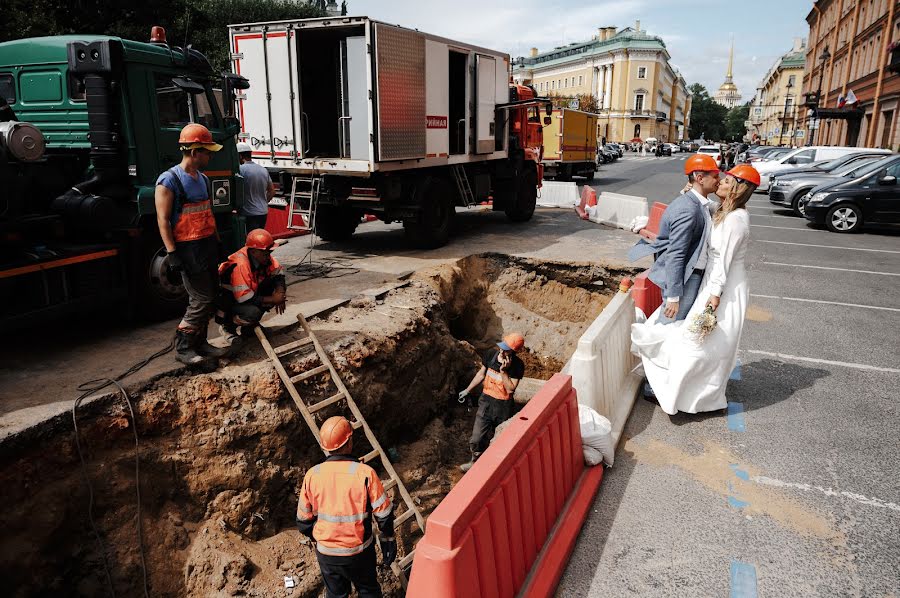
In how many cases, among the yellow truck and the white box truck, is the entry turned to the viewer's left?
0

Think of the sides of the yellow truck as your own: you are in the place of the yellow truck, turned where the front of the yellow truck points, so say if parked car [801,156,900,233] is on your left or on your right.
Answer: on your right

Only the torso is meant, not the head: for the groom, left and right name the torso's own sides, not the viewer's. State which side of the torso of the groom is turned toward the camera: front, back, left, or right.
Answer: right

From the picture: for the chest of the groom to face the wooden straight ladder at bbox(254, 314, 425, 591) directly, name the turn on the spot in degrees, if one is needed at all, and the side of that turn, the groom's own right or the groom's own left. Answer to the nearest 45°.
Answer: approximately 180°

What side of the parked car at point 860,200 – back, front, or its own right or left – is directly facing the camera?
left

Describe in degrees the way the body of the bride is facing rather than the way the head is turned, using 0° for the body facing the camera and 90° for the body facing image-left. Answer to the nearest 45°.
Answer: approximately 90°

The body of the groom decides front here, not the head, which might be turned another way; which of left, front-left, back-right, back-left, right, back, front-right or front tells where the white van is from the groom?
left

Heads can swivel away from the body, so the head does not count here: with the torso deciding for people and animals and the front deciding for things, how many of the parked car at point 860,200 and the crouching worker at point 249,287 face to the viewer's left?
1

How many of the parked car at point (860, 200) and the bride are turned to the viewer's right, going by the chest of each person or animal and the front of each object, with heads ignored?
0

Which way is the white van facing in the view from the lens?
facing to the left of the viewer

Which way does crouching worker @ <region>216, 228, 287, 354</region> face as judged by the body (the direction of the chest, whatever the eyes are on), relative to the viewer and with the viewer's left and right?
facing the viewer and to the right of the viewer

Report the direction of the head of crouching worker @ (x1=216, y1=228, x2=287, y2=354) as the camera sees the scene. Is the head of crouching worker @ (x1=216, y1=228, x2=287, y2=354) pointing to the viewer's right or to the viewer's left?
to the viewer's right

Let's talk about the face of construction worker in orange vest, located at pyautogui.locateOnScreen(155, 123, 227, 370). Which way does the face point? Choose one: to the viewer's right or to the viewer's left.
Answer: to the viewer's right

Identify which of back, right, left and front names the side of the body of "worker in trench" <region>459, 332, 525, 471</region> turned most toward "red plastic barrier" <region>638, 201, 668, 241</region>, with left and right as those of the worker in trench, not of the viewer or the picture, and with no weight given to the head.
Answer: back

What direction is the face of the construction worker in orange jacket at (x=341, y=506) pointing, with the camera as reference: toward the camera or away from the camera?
away from the camera
